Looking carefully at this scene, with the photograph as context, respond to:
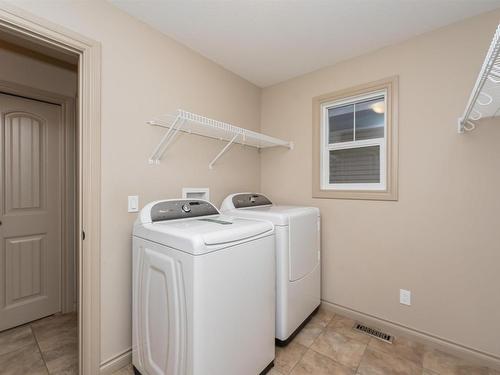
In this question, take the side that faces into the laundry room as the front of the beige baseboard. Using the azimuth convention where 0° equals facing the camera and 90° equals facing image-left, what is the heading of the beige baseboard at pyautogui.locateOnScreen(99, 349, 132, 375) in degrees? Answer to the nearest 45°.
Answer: approximately 315°

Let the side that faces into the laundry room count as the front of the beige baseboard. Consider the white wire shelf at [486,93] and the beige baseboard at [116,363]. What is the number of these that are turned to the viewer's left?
1

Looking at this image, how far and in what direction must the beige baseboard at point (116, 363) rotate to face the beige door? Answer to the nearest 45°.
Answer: approximately 180°

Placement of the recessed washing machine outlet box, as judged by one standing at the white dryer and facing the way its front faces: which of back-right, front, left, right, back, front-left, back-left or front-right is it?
back-right

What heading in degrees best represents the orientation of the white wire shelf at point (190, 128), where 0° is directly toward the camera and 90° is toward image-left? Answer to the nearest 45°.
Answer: approximately 315°

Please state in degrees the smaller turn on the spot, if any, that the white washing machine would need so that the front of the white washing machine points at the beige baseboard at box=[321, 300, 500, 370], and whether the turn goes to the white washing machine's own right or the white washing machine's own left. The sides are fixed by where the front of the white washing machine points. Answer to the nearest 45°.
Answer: approximately 45° to the white washing machine's own left

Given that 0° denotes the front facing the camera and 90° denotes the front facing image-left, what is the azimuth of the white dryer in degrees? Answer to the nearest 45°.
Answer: approximately 315°

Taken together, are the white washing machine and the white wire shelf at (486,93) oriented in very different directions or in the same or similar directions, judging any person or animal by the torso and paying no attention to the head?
very different directions

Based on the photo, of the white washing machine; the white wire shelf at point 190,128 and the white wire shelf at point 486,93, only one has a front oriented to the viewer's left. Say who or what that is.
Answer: the white wire shelf at point 486,93

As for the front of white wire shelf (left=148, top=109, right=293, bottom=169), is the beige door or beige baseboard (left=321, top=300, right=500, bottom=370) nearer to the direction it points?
the beige baseboard

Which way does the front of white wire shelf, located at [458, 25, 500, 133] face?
to the viewer's left
